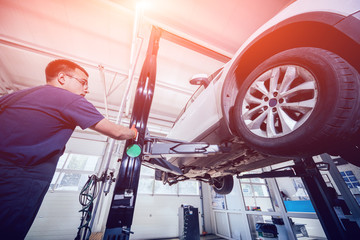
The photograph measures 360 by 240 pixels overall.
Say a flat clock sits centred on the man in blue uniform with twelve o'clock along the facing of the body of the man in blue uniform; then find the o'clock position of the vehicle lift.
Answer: The vehicle lift is roughly at 1 o'clock from the man in blue uniform.

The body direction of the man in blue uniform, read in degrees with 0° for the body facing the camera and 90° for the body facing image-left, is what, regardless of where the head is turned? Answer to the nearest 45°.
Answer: approximately 225°

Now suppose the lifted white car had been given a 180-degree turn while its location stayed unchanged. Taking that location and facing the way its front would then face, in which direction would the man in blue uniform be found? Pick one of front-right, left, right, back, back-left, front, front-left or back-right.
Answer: left

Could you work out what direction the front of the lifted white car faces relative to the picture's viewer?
facing the viewer and to the right of the viewer
